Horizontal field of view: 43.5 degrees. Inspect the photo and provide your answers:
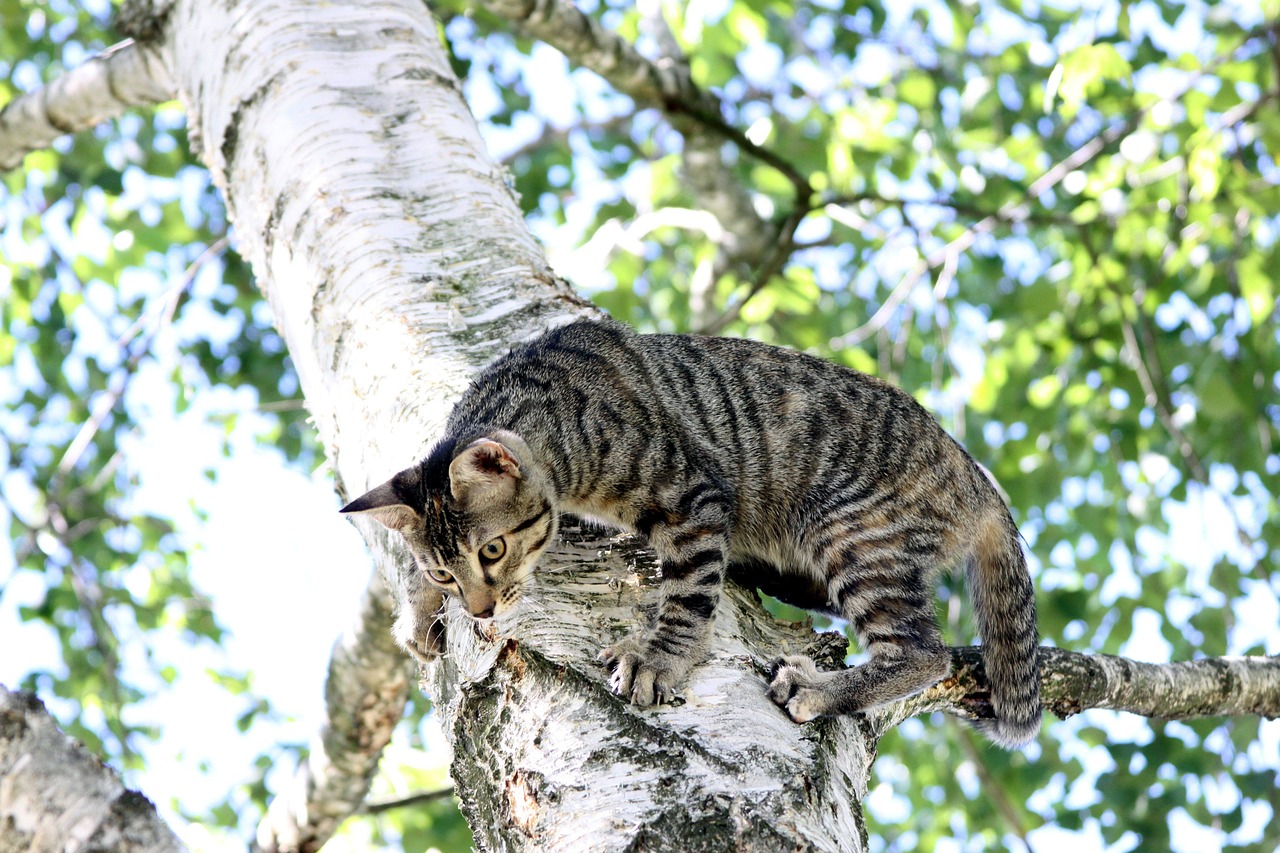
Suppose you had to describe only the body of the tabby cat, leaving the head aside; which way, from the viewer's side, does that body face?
to the viewer's left

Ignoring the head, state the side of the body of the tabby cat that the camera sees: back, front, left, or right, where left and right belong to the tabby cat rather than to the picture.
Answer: left
